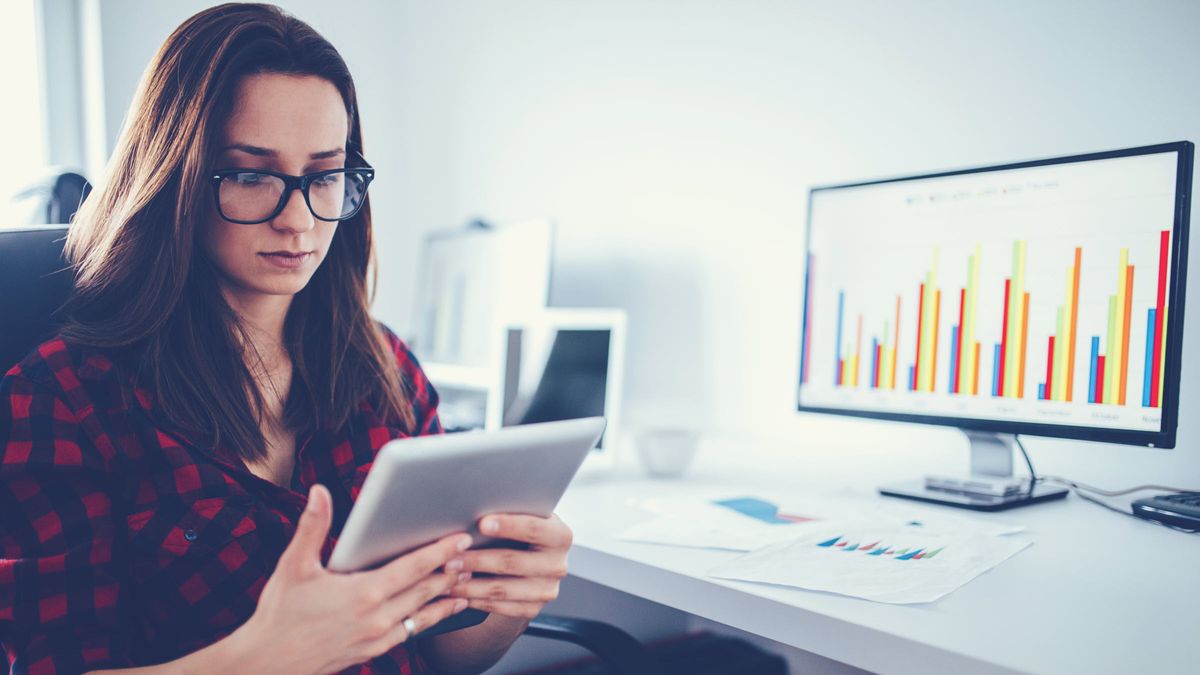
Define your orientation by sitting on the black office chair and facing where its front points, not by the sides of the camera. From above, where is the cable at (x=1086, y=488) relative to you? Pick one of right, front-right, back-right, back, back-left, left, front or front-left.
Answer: front-left

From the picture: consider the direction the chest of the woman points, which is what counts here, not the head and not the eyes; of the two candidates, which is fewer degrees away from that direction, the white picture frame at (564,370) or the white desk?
the white desk

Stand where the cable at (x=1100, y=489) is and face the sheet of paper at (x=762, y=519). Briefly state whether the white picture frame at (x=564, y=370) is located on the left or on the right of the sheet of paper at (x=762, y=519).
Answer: right

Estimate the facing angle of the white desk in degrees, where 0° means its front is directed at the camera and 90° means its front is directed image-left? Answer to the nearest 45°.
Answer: approximately 45°

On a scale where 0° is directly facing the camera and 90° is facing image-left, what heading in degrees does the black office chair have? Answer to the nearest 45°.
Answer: approximately 315°

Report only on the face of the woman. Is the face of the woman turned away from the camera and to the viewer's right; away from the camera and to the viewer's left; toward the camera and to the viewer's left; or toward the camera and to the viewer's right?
toward the camera and to the viewer's right

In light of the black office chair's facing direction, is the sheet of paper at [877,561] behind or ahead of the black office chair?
ahead

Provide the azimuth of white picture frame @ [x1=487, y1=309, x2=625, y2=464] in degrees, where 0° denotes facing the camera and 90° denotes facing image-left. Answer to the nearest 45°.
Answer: approximately 45°

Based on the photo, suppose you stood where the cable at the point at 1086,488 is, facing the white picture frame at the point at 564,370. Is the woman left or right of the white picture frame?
left

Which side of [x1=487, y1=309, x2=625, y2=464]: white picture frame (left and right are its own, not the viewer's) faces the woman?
front

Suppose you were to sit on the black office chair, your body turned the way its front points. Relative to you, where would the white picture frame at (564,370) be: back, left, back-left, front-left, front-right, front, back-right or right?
left

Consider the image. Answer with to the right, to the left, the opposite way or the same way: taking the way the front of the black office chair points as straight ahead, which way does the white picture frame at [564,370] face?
to the right

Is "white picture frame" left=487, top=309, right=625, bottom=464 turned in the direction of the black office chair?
yes

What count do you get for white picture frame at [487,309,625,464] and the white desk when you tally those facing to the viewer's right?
0
